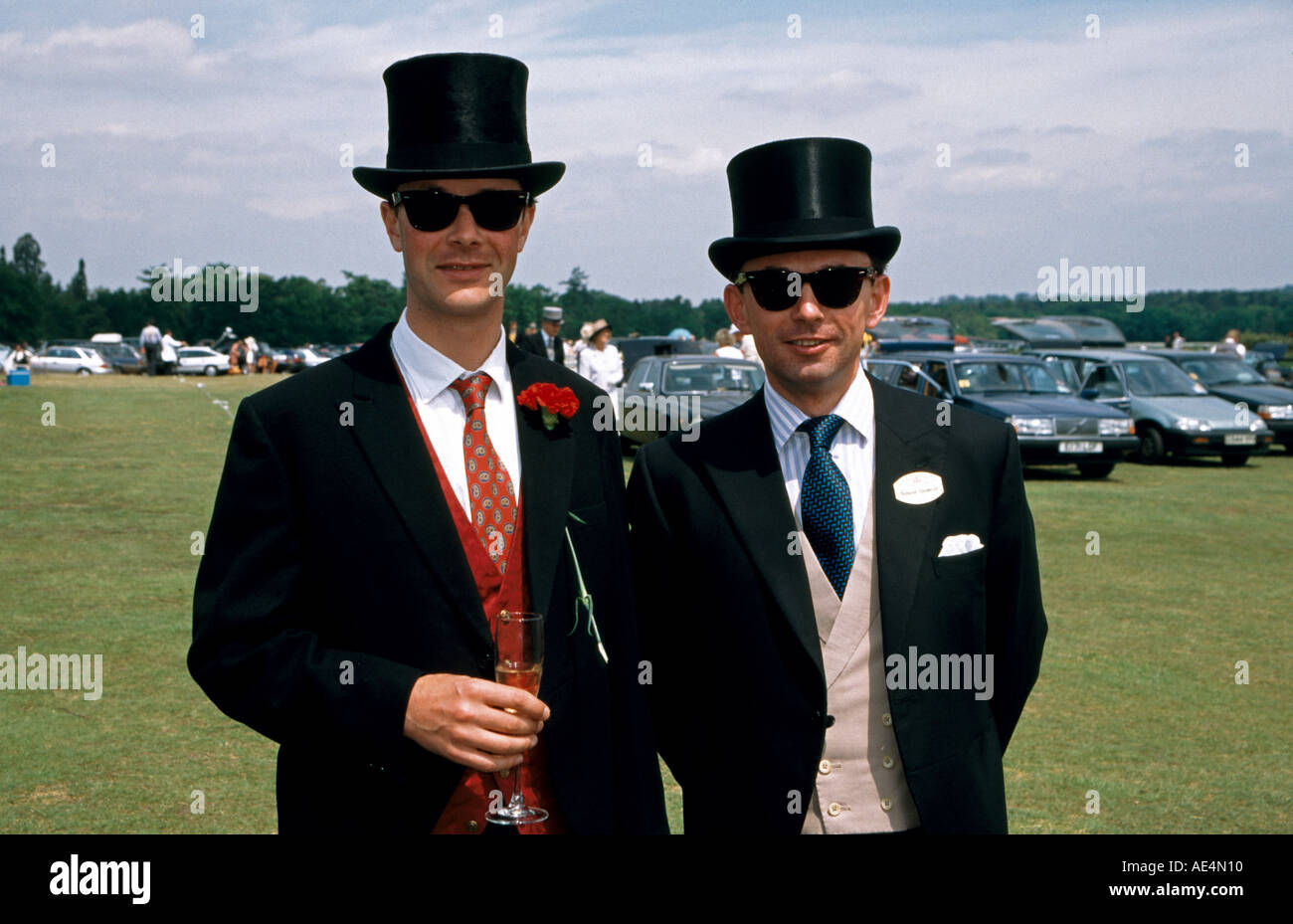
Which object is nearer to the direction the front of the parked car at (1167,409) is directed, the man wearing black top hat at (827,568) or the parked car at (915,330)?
the man wearing black top hat

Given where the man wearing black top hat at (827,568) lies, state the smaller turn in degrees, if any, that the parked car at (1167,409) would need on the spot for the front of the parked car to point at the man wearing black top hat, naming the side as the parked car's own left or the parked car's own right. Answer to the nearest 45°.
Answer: approximately 45° to the parked car's own right

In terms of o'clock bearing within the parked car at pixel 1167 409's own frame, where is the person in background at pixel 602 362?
The person in background is roughly at 4 o'clock from the parked car.

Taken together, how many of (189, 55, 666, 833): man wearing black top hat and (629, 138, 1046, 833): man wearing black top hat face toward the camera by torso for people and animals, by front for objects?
2

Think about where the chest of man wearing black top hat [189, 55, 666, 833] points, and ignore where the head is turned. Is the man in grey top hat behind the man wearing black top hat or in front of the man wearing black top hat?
behind

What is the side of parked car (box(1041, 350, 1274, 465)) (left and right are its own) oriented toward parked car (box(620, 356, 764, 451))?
right

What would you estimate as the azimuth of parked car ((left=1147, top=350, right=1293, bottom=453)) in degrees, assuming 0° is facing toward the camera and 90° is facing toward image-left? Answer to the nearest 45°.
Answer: approximately 315°

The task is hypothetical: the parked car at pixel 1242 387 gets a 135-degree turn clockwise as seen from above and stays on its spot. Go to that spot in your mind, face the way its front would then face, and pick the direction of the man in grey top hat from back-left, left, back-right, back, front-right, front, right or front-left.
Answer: front-left

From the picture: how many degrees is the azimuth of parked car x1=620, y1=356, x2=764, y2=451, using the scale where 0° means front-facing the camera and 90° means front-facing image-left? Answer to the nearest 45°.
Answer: approximately 315°
